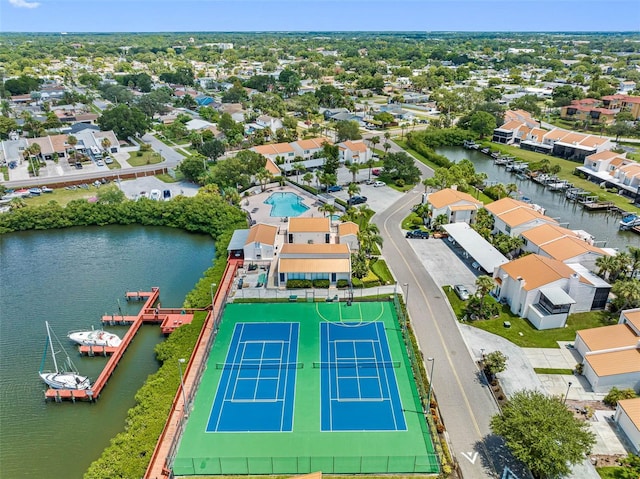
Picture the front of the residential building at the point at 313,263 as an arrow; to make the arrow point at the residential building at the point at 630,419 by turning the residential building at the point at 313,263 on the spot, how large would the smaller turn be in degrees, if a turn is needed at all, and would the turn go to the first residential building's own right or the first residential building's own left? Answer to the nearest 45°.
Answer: approximately 45° to the first residential building's own left

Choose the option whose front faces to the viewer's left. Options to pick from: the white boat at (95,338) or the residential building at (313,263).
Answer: the white boat

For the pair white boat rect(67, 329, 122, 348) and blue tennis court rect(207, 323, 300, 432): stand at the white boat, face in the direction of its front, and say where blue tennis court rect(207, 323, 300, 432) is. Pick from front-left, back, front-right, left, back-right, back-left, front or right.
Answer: back-left

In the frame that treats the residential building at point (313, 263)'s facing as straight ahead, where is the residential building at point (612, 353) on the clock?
the residential building at point (612, 353) is roughly at 10 o'clock from the residential building at point (313, 263).

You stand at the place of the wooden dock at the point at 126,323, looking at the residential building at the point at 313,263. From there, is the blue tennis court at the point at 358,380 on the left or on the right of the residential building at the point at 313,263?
right

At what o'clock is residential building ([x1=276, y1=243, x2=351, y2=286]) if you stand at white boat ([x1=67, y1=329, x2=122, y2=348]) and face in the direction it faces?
The residential building is roughly at 6 o'clock from the white boat.

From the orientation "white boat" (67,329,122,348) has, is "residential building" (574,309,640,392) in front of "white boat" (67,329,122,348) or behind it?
behind

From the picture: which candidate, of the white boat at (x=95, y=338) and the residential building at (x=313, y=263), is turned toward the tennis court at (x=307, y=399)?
the residential building

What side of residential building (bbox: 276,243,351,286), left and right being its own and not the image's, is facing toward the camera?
front

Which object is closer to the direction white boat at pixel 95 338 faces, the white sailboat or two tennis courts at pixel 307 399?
the white sailboat

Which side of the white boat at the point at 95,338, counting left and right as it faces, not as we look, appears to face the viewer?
left

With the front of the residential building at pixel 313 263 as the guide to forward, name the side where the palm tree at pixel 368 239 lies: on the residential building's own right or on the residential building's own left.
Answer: on the residential building's own left

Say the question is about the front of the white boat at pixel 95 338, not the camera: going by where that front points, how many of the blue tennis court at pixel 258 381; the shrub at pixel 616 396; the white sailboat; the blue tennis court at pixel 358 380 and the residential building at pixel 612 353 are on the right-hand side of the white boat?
0

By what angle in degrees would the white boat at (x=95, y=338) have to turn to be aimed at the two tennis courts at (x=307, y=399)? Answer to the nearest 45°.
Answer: approximately 135° to its left

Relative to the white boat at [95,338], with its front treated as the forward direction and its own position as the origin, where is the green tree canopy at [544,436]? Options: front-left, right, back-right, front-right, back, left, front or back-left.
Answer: back-left

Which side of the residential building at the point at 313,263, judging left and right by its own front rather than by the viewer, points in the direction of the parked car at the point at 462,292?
left

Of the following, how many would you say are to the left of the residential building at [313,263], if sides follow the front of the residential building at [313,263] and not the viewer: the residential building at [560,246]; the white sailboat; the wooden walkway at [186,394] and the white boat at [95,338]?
1

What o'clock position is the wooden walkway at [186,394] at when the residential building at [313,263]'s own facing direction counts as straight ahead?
The wooden walkway is roughly at 1 o'clock from the residential building.
